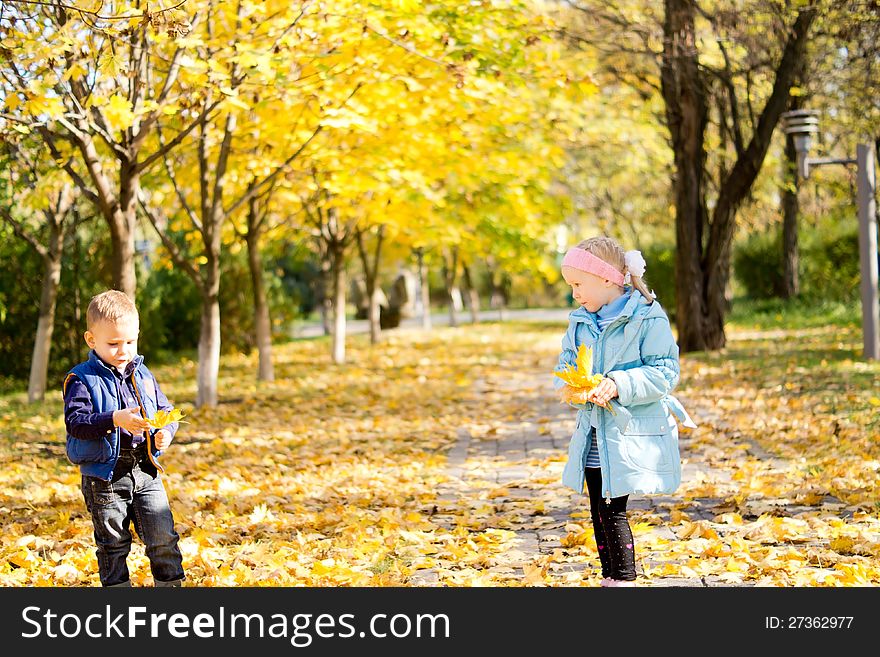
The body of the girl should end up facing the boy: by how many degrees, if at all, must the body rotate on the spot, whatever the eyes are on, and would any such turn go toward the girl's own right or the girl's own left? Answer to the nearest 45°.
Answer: approximately 45° to the girl's own right

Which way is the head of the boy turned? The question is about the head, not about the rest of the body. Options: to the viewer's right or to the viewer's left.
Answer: to the viewer's right

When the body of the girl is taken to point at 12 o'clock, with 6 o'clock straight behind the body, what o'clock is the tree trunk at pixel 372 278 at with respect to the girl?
The tree trunk is roughly at 4 o'clock from the girl.

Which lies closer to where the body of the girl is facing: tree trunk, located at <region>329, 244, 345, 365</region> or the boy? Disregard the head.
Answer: the boy

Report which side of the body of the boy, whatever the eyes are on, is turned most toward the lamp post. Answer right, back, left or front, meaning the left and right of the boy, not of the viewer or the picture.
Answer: left

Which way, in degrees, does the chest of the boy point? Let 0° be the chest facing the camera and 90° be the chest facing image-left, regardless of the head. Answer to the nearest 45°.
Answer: approximately 315°

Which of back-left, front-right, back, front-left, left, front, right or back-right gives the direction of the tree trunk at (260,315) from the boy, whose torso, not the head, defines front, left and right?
back-left

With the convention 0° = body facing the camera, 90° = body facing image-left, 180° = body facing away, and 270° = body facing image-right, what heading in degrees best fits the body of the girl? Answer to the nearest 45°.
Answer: approximately 45°

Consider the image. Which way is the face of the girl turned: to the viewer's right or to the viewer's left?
to the viewer's left

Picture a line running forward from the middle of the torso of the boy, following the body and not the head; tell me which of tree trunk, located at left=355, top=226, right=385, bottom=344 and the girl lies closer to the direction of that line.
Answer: the girl

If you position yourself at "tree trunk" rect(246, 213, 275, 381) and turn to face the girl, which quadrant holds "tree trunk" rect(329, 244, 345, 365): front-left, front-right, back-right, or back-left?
back-left

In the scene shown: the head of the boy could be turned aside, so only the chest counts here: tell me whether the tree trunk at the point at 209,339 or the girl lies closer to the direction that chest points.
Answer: the girl
